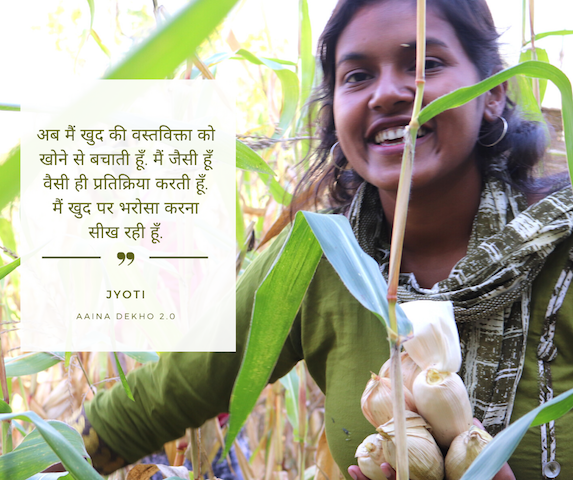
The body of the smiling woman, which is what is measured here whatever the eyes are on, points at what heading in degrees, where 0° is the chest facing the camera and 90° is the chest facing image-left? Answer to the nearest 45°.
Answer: approximately 0°
